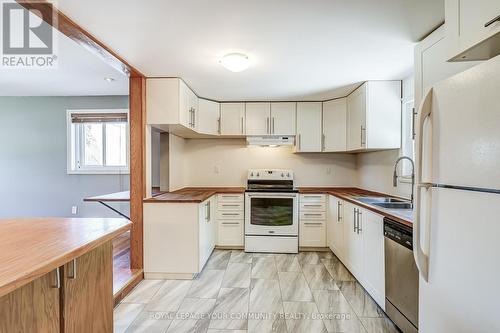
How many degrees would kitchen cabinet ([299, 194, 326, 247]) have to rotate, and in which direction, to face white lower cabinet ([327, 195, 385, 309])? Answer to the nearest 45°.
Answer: approximately 45° to its left

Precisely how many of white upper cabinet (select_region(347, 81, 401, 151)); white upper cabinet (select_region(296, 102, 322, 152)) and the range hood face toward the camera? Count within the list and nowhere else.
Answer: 2

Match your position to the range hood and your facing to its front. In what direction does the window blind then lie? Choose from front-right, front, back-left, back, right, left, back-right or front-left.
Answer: right

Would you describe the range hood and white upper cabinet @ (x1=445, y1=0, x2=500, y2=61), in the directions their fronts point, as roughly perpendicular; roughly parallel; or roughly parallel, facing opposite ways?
roughly perpendicular

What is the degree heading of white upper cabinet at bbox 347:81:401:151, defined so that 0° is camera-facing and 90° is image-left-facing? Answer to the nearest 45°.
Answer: approximately 90°

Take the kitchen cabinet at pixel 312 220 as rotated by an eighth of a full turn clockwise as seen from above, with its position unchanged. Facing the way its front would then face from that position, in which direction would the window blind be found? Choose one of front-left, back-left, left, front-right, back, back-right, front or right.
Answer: front-right

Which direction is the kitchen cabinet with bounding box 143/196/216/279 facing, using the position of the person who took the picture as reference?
facing to the right of the viewer

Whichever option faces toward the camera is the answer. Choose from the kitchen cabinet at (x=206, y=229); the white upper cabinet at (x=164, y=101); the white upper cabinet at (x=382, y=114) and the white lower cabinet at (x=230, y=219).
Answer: the white lower cabinet

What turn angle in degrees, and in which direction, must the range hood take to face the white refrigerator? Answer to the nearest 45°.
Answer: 0° — it already faces it

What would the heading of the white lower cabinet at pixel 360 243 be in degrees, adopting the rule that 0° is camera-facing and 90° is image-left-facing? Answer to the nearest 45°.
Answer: approximately 45°

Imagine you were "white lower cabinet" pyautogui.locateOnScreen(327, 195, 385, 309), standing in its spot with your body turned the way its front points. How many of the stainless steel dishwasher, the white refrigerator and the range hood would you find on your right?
1

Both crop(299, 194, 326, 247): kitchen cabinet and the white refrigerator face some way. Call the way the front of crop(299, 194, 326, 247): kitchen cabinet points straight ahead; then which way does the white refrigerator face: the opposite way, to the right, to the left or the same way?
to the right

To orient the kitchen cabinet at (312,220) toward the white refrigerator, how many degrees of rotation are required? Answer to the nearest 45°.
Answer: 0° — it already faces it

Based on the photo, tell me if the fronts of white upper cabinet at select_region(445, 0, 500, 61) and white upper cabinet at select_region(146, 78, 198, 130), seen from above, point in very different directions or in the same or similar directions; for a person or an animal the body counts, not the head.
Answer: very different directions
